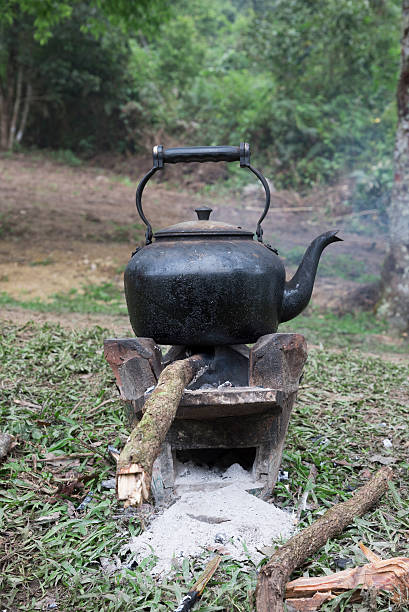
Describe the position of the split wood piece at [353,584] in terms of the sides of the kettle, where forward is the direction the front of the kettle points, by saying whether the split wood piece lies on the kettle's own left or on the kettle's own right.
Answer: on the kettle's own right

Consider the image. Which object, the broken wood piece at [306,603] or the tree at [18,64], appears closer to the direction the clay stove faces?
the broken wood piece

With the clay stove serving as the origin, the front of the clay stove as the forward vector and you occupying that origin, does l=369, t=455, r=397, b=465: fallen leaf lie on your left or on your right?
on your left

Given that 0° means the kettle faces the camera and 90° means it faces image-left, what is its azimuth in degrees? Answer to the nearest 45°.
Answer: approximately 270°

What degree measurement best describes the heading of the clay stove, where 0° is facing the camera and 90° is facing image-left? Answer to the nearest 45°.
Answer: approximately 0°

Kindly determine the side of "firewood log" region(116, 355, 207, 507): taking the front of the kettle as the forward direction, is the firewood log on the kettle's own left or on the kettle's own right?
on the kettle's own right
